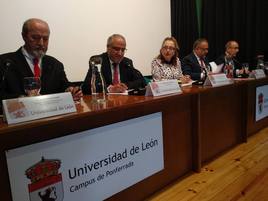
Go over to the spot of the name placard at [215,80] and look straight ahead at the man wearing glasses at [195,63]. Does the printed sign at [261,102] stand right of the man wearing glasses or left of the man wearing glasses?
right

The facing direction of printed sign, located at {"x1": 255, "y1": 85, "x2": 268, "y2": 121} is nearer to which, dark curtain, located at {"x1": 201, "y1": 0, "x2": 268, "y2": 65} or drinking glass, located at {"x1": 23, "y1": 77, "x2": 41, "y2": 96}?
the drinking glass

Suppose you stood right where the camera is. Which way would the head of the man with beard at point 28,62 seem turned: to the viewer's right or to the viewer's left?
to the viewer's right

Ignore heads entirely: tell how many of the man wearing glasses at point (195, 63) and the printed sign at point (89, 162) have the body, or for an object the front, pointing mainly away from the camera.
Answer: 0

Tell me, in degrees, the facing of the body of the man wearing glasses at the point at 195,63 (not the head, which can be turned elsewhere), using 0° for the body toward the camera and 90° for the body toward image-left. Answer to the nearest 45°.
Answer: approximately 315°

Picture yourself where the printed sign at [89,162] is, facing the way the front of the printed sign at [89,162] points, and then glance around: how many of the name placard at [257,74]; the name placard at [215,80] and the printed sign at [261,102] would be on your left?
3

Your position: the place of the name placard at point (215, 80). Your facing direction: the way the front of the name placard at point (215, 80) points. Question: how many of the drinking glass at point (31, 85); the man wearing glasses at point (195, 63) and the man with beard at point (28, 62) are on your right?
2

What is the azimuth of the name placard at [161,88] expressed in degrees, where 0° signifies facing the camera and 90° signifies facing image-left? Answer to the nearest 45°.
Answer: approximately 315°

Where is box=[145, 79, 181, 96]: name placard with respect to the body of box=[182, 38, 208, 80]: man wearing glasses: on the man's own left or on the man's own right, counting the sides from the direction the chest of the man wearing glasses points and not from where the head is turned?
on the man's own right

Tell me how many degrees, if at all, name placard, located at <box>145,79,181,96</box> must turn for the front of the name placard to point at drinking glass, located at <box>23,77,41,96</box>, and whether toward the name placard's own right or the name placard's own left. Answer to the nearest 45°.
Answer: approximately 90° to the name placard's own right

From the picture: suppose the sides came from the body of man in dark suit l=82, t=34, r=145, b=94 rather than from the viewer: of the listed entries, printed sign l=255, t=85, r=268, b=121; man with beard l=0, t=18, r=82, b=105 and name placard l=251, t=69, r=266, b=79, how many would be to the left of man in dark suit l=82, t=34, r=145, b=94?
2

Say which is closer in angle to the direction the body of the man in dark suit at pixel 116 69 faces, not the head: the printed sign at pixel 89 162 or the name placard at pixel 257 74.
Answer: the printed sign
